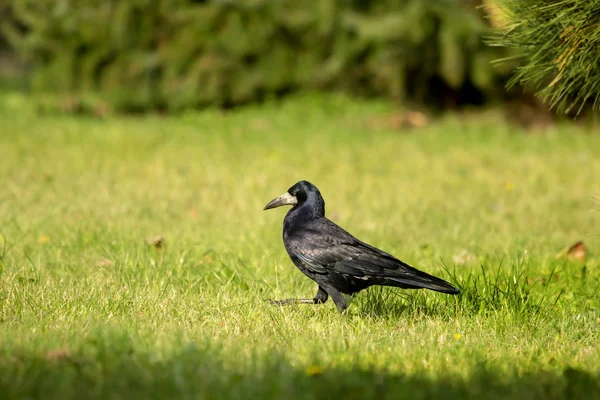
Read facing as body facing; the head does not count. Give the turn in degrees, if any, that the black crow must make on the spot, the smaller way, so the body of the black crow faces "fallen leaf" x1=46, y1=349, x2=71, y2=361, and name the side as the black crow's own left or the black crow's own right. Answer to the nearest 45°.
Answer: approximately 45° to the black crow's own left

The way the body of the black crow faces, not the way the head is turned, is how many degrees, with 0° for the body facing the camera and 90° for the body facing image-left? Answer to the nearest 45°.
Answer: approximately 90°

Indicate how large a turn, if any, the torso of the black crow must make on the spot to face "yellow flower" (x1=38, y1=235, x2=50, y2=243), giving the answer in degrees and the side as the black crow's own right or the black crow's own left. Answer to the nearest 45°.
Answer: approximately 45° to the black crow's own right

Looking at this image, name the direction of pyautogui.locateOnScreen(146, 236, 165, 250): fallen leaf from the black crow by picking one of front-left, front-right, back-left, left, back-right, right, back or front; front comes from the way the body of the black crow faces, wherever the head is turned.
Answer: front-right

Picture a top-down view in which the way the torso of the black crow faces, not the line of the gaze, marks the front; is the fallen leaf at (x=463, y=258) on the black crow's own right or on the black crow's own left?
on the black crow's own right

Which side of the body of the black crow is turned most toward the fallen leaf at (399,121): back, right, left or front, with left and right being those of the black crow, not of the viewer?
right
